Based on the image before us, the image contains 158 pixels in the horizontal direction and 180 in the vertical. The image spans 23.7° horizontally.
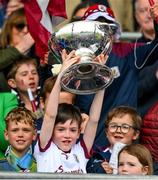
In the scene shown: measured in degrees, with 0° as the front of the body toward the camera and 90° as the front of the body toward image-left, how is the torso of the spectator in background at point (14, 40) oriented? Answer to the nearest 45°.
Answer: approximately 315°

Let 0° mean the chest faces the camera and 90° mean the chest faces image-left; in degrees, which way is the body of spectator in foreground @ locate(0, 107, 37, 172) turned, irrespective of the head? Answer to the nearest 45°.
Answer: approximately 0°

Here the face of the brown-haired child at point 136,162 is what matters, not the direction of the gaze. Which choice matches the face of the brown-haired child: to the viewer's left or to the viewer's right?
to the viewer's left

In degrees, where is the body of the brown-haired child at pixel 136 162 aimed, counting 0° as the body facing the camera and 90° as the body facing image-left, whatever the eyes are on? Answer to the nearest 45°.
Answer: approximately 45°
